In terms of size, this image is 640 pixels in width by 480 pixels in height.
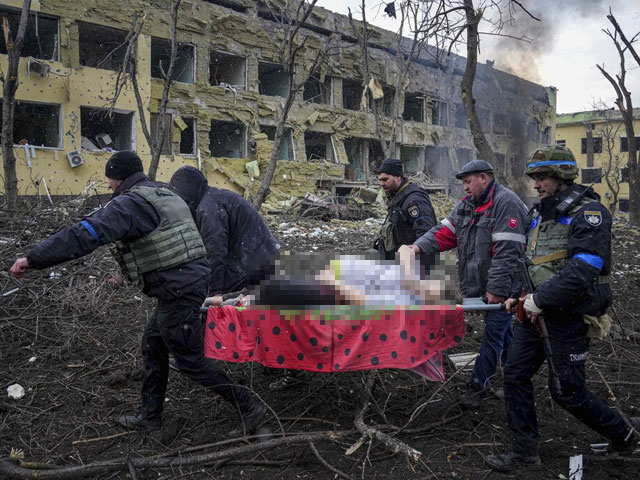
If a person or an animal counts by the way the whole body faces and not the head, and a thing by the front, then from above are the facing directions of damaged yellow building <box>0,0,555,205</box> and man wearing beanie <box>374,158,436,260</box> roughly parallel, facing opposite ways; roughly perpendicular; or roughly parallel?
roughly perpendicular

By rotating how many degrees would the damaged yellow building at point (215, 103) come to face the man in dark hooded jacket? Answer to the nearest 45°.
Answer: approximately 45° to its right

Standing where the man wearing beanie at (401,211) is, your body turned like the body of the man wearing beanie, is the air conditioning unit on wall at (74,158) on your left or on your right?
on your right

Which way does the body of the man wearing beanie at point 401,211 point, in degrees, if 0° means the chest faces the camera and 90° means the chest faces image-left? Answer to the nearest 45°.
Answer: approximately 45°

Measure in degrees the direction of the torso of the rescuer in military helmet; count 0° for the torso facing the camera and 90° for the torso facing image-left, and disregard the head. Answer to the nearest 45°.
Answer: approximately 90°

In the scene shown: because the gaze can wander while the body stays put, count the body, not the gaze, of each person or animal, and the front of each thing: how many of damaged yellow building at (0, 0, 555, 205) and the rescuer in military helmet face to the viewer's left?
1
